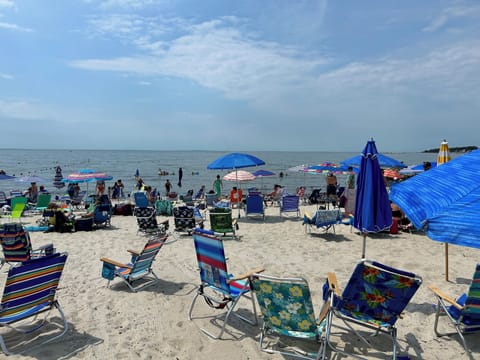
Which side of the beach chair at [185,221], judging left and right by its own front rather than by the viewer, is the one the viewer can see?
back

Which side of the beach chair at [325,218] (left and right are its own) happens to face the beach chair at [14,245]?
left

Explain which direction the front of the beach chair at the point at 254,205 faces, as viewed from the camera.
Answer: facing away from the viewer

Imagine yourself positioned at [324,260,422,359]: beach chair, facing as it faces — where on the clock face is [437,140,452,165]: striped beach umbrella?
The striped beach umbrella is roughly at 2 o'clock from the beach chair.

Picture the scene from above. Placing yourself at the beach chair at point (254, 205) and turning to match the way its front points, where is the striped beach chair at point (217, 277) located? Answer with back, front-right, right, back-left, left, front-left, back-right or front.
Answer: back

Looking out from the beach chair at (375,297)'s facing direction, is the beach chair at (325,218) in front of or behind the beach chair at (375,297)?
in front

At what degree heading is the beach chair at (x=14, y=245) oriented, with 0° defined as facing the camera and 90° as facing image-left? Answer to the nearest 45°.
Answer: approximately 225°

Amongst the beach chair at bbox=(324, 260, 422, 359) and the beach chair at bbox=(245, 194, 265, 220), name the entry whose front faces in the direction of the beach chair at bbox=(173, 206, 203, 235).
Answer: the beach chair at bbox=(324, 260, 422, 359)

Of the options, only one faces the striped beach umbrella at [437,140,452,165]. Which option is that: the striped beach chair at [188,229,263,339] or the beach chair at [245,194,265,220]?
the striped beach chair

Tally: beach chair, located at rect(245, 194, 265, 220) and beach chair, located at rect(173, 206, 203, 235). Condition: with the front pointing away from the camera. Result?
2

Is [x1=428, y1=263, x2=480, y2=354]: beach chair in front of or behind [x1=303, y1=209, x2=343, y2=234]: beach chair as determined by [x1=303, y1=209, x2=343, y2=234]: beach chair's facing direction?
behind

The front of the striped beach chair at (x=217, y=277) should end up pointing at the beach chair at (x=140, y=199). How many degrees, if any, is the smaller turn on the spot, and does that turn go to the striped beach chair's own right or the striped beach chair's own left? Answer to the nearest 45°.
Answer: approximately 45° to the striped beach chair's own left

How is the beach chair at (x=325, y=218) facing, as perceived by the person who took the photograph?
facing away from the viewer and to the left of the viewer

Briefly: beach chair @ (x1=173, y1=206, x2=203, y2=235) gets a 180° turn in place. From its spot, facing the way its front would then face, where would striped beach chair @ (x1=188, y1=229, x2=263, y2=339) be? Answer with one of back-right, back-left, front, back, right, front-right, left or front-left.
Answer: front
